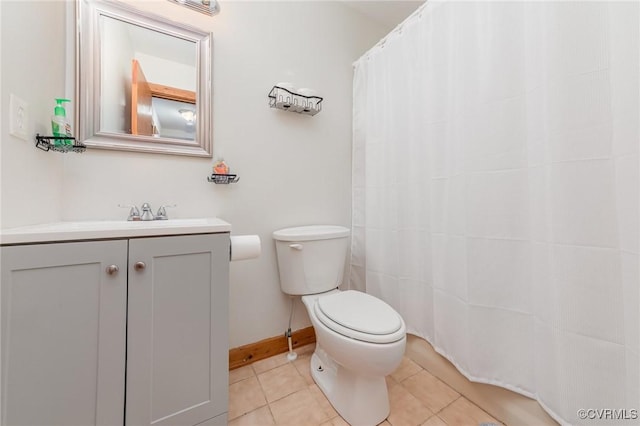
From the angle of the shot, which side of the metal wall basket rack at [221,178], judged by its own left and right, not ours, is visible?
front

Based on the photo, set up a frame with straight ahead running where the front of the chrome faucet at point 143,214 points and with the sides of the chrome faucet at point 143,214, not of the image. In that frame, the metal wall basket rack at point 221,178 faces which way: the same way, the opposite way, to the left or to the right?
the same way

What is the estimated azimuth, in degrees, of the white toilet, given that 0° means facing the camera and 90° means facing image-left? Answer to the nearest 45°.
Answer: approximately 315°

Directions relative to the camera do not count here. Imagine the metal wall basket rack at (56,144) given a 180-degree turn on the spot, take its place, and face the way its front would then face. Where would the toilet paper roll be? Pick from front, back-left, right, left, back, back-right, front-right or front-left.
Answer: back-right

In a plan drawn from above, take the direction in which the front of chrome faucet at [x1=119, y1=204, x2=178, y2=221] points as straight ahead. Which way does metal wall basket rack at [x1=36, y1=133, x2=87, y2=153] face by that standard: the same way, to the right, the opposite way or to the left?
the same way

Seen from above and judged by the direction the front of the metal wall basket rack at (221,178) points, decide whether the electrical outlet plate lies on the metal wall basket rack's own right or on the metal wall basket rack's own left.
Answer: on the metal wall basket rack's own right

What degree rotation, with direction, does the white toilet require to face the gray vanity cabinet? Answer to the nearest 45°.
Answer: approximately 90° to its right

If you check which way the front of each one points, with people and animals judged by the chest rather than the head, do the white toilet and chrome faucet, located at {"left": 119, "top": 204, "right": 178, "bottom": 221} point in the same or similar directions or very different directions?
same or similar directions

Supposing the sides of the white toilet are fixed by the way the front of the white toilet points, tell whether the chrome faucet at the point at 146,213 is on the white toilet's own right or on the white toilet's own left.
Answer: on the white toilet's own right

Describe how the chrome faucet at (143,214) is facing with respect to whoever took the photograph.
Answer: facing the viewer

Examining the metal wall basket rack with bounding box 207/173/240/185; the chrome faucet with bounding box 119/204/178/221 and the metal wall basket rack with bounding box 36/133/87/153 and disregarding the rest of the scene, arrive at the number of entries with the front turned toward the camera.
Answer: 3

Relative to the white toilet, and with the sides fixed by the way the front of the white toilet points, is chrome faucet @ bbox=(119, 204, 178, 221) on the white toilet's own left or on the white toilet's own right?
on the white toilet's own right

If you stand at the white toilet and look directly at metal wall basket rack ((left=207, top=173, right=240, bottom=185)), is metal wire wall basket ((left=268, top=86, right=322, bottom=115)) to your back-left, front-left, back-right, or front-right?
front-right
